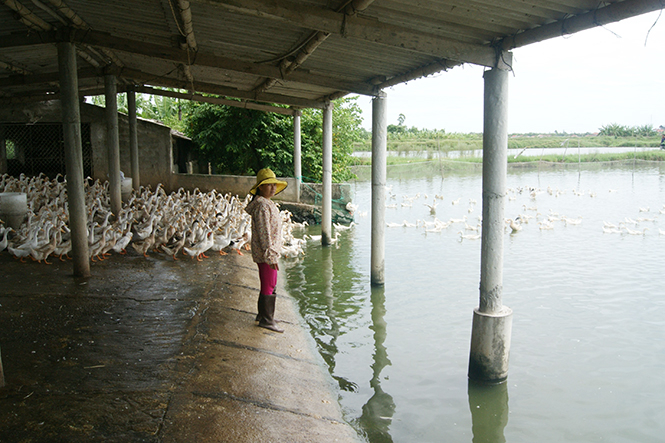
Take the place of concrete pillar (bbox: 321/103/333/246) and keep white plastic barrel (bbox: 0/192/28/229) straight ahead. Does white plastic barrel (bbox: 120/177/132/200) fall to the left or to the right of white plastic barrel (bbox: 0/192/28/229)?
right

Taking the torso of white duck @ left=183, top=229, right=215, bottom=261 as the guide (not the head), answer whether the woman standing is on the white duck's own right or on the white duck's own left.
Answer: on the white duck's own right

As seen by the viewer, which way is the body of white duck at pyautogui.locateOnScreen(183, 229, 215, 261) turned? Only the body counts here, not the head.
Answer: to the viewer's right

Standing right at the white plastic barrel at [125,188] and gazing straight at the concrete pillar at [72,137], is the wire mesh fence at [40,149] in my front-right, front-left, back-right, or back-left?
back-right

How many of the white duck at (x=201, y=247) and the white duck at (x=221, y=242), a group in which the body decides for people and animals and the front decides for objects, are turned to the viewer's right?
2

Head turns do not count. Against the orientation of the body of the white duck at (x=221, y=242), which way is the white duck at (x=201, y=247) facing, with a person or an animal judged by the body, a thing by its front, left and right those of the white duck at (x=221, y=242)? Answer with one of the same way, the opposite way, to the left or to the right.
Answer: the same way

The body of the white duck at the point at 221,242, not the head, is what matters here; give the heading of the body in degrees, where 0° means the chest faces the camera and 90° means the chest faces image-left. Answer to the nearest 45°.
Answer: approximately 270°
